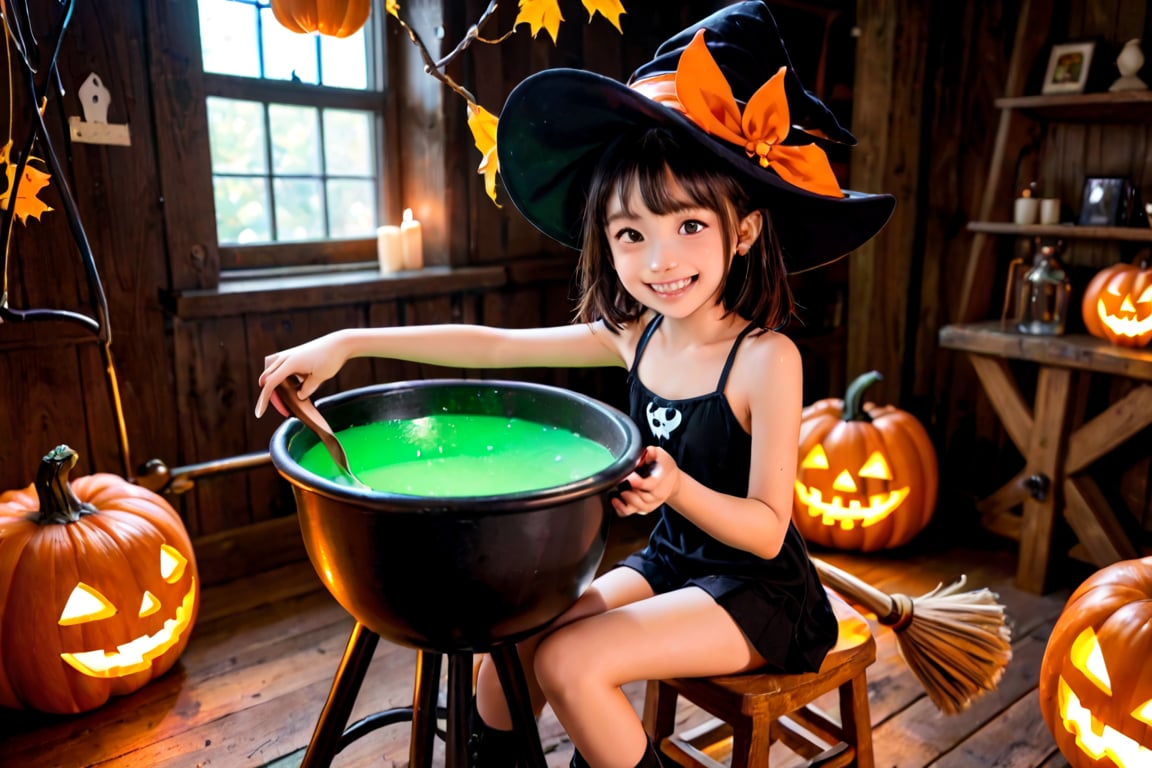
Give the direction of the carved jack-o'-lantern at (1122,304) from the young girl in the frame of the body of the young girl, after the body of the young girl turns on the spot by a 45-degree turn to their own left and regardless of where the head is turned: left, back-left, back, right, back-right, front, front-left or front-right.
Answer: back-left

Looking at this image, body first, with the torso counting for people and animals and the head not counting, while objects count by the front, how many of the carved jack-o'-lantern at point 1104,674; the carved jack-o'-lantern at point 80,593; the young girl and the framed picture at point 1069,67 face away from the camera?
0

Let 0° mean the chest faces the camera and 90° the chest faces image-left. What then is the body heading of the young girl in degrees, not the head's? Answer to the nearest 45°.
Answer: approximately 45°

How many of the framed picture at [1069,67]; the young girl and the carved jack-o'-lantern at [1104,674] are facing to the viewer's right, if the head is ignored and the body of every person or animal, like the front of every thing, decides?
0

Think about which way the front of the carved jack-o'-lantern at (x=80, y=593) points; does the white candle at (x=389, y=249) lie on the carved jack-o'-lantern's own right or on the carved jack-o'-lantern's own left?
on the carved jack-o'-lantern's own left

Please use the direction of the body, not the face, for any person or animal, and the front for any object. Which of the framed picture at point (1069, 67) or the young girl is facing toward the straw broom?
the framed picture

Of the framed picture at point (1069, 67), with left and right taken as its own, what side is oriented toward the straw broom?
front

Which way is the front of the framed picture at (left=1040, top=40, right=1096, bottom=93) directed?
toward the camera

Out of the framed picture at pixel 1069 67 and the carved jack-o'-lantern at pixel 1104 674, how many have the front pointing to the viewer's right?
0

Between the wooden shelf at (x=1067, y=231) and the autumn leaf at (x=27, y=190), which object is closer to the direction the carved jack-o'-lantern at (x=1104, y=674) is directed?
the autumn leaf

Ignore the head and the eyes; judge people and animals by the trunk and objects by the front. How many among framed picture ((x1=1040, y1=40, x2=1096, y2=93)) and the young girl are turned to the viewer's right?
0
